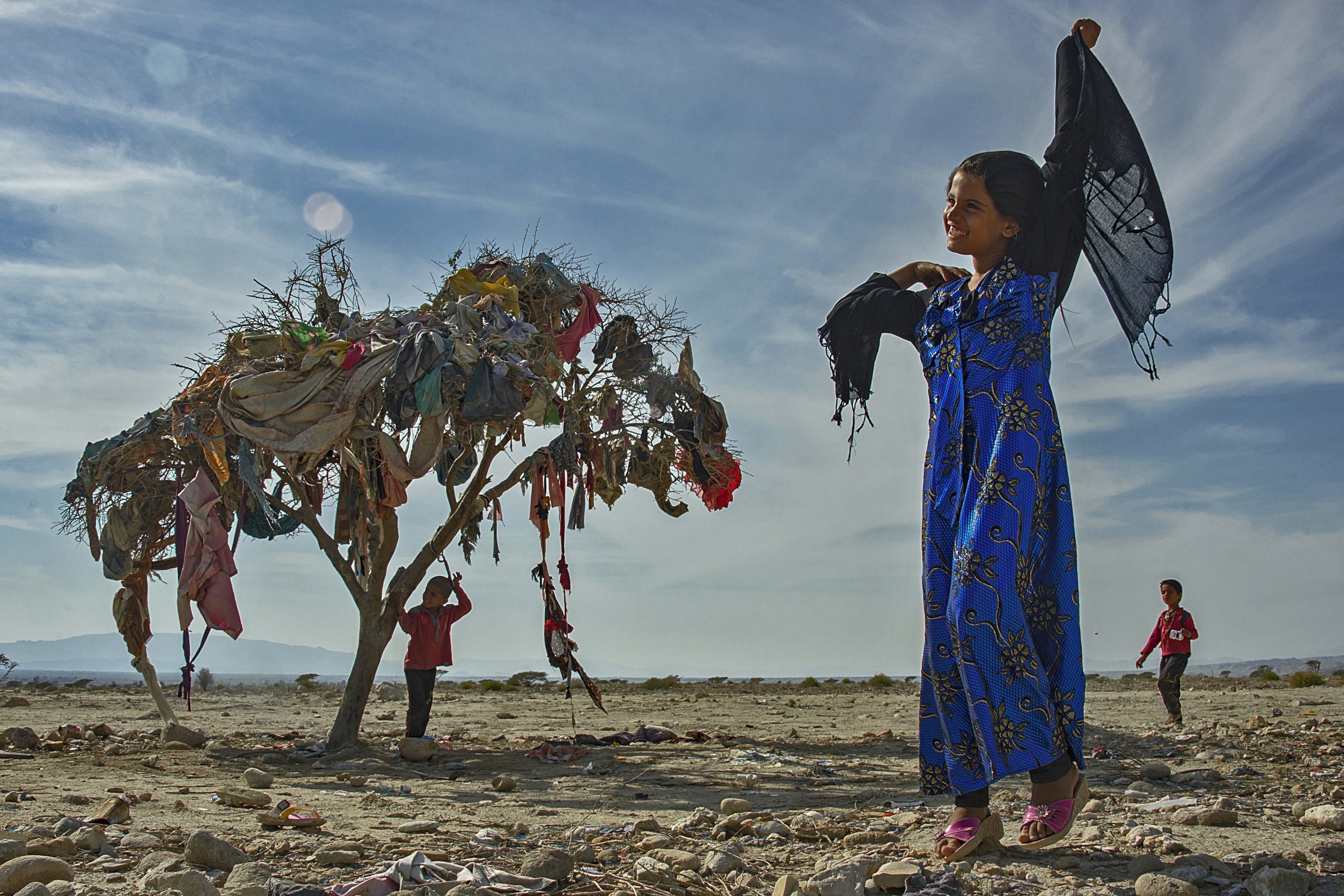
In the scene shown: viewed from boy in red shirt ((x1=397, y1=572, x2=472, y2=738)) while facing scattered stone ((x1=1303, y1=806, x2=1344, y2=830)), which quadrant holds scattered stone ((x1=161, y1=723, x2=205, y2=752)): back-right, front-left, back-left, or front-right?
back-right

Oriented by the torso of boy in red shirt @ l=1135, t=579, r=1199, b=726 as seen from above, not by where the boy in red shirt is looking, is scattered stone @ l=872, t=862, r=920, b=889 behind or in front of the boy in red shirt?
in front

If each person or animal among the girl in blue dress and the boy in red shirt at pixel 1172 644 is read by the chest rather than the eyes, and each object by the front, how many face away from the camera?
0

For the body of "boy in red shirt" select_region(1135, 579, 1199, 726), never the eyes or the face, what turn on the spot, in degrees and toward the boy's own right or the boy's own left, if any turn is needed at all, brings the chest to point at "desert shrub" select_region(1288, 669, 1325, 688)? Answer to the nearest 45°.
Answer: approximately 135° to the boy's own right

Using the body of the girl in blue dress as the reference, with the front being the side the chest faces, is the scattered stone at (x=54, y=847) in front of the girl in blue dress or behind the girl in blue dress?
in front

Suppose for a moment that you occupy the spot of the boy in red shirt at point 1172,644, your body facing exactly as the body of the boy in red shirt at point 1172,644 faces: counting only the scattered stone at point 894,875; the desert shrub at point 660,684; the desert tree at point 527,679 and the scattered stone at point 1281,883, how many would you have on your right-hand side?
2

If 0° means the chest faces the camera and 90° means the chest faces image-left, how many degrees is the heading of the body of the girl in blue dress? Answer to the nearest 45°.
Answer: approximately 45°

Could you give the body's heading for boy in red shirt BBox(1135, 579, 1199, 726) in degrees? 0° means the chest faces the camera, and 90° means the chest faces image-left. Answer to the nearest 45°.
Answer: approximately 45°

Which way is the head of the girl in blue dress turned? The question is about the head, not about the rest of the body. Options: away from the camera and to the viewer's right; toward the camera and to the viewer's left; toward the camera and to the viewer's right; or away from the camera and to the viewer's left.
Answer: toward the camera and to the viewer's left

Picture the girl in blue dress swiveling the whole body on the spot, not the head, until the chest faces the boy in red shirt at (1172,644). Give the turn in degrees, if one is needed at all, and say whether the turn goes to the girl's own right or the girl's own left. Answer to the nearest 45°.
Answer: approximately 135° to the girl's own right
